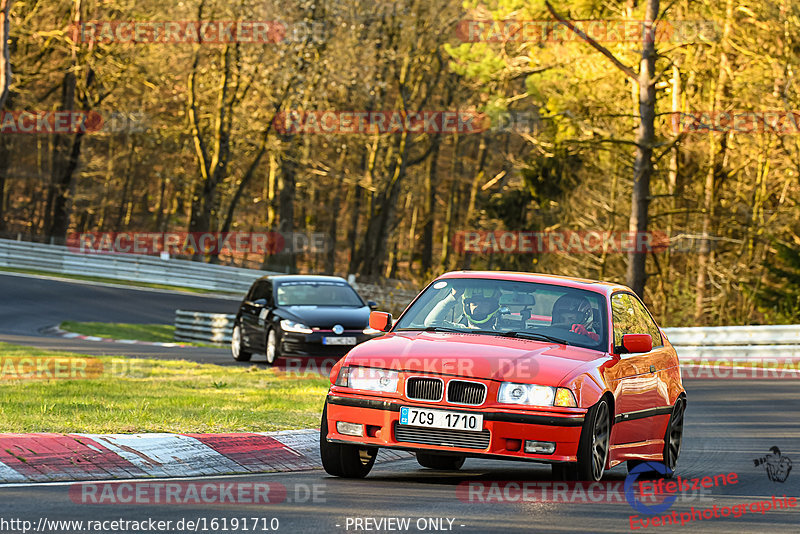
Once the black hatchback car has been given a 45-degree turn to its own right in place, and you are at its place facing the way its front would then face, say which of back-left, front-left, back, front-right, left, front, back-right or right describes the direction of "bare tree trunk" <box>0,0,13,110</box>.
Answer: back-right

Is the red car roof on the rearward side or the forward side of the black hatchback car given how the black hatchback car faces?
on the forward side

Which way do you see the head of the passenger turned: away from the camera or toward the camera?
toward the camera

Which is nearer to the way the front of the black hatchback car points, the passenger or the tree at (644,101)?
the passenger

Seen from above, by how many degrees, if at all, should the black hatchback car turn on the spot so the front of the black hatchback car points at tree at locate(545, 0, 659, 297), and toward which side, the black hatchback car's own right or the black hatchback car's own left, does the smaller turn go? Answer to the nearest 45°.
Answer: approximately 90° to the black hatchback car's own left

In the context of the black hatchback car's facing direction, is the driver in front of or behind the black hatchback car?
in front

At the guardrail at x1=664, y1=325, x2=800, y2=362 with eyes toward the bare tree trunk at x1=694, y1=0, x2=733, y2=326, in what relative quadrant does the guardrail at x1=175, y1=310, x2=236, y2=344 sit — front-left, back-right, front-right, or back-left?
front-left

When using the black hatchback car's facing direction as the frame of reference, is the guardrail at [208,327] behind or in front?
behind

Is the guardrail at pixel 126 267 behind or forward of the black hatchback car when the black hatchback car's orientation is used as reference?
behind

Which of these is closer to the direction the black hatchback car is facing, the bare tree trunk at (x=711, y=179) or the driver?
the driver

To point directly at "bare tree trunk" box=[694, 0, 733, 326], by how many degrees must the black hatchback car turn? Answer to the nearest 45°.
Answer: approximately 90° to its left

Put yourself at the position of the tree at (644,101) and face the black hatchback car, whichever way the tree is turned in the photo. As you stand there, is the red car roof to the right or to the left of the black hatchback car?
left

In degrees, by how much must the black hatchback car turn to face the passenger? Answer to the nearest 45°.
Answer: approximately 45° to its right

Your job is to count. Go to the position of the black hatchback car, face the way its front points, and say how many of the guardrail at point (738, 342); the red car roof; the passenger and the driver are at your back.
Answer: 0

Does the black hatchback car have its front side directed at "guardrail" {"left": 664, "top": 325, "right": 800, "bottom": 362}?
no
